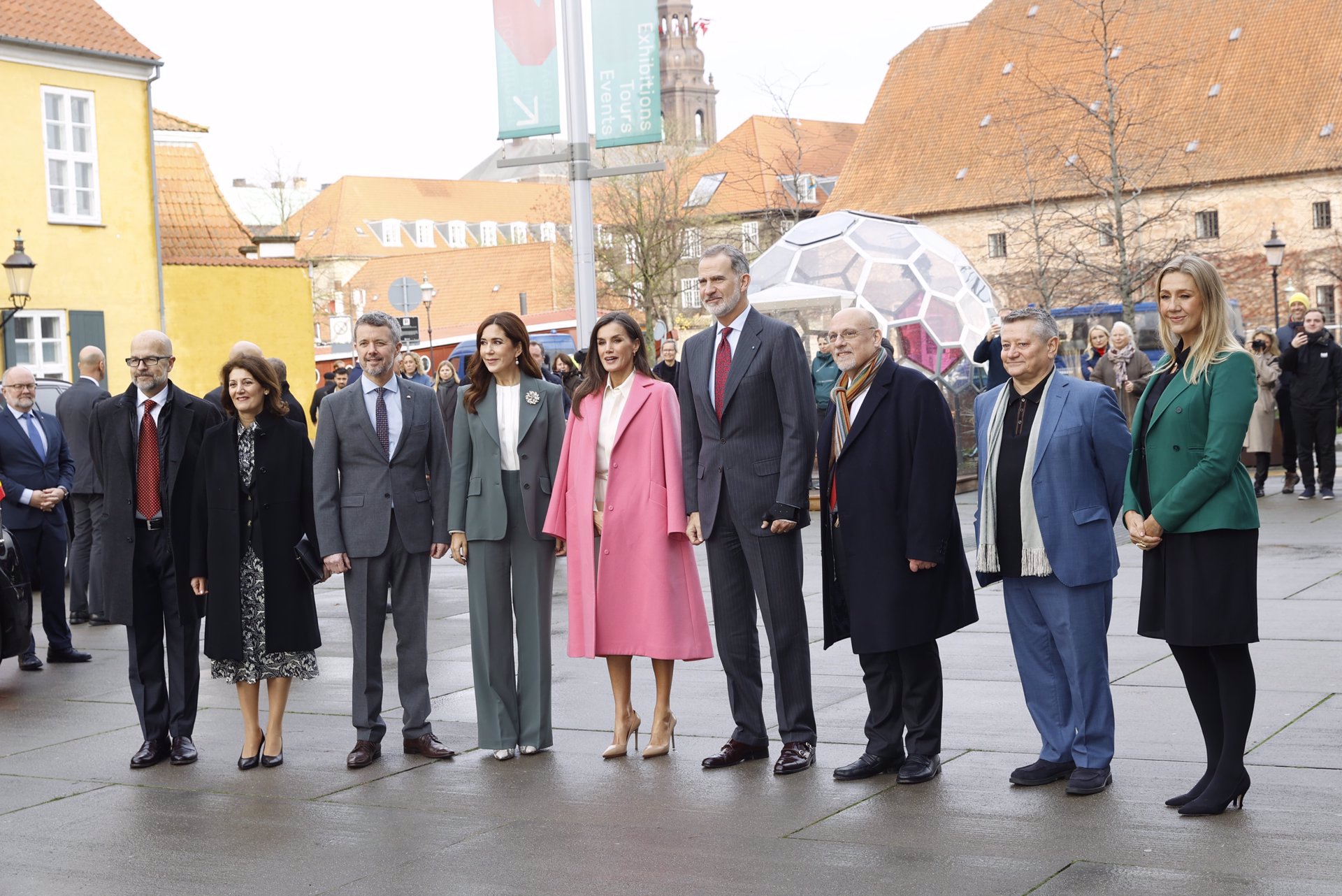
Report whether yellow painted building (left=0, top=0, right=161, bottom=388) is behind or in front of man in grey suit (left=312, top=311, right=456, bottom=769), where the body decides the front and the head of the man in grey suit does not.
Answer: behind

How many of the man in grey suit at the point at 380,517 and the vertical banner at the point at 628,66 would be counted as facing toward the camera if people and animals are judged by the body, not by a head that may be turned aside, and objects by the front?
2

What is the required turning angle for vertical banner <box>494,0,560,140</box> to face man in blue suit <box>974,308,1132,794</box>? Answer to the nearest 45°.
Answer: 0° — it already faces them

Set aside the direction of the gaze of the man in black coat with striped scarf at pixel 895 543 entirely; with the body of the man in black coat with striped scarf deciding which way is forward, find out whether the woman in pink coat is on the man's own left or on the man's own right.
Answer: on the man's own right

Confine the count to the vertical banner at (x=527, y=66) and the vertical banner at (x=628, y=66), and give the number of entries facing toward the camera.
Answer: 2

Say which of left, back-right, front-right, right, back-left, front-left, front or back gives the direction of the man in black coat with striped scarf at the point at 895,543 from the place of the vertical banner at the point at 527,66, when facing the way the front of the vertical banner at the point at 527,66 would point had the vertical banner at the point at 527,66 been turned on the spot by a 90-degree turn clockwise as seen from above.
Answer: left

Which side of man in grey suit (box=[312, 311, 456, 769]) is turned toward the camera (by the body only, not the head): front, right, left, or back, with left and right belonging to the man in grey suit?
front

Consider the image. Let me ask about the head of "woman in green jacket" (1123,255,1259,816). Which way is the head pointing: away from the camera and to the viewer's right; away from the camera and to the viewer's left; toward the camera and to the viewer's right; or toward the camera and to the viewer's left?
toward the camera and to the viewer's left

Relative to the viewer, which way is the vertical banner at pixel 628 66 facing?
toward the camera

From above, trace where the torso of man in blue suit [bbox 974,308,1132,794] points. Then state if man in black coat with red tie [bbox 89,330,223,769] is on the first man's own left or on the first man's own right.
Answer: on the first man's own right

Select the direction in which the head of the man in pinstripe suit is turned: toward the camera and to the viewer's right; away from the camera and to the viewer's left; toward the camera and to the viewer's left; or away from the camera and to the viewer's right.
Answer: toward the camera and to the viewer's left

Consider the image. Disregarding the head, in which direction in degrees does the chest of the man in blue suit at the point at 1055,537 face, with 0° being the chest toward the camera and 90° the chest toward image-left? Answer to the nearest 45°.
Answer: approximately 45°

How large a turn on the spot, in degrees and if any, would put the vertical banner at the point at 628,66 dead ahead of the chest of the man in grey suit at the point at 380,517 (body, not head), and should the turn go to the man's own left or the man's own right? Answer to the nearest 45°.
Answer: approximately 180°

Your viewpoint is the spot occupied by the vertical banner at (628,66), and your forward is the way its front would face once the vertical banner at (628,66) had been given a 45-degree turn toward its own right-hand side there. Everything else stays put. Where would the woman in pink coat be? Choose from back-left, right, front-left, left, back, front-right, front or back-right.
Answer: front-left

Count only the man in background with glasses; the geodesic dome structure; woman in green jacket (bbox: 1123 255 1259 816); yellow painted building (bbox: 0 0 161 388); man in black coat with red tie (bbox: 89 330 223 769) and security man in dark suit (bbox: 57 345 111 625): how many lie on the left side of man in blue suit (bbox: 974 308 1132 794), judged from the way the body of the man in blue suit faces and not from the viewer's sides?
1

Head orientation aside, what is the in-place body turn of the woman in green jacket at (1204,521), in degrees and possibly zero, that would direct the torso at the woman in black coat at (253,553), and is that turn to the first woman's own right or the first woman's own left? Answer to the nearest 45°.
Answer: approximately 45° to the first woman's own right

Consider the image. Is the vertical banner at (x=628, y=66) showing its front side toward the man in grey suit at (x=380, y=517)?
yes

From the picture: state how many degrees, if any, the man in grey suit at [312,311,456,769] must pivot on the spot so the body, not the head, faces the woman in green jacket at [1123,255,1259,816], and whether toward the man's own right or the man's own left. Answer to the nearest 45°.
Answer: approximately 45° to the man's own left
